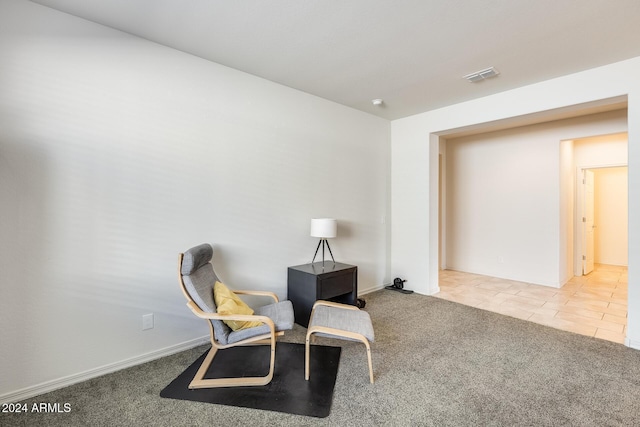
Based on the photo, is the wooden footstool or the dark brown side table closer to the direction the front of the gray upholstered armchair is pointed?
the wooden footstool

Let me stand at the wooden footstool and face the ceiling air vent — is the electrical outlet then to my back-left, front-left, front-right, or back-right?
back-left

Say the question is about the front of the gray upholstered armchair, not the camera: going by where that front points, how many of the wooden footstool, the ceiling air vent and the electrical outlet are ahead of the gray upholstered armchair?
2

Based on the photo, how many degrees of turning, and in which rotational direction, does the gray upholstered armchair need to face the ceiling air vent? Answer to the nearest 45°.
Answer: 0° — it already faces it

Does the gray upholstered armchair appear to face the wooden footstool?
yes

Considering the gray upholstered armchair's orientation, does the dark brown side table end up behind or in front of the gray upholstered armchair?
in front

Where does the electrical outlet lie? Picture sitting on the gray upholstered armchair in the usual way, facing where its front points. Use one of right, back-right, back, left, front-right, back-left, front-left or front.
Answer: back-left

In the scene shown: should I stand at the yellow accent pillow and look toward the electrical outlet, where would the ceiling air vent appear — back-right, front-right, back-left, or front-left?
back-right

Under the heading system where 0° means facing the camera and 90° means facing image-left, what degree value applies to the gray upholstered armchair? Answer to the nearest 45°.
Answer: approximately 270°
